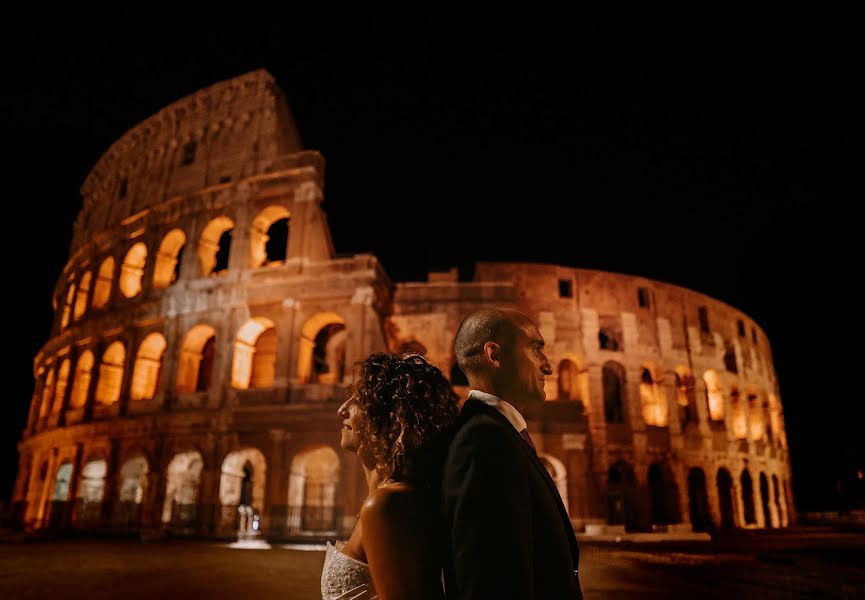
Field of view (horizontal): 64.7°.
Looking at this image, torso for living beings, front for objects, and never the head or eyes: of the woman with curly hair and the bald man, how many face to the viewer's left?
1

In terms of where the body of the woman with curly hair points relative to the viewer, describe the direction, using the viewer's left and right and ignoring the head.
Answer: facing to the left of the viewer

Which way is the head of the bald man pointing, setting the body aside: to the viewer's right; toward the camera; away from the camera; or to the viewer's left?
to the viewer's right

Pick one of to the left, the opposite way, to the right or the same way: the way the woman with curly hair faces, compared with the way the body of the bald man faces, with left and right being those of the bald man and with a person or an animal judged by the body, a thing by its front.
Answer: the opposite way

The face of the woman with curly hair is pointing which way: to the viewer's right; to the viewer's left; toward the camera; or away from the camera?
to the viewer's left

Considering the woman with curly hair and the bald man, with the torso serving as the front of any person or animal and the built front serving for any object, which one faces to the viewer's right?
the bald man

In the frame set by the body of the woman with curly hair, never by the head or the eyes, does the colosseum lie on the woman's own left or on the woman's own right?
on the woman's own right

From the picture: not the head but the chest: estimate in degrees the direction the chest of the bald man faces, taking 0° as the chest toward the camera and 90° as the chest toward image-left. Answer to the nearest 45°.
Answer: approximately 270°
